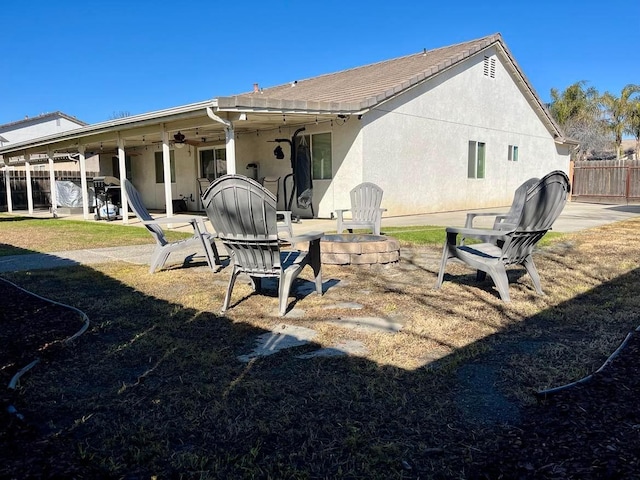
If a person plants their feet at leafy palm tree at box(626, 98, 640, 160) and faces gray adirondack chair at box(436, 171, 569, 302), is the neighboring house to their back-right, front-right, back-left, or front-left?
front-right

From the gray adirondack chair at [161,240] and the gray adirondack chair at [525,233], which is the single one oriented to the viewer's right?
the gray adirondack chair at [161,240]

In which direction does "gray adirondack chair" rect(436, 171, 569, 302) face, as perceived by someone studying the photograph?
facing away from the viewer and to the left of the viewer

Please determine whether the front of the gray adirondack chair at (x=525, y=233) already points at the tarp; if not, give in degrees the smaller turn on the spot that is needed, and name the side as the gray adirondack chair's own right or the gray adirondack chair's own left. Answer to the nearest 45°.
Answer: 0° — it already faces it

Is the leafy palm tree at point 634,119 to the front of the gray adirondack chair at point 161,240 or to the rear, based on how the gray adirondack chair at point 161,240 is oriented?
to the front

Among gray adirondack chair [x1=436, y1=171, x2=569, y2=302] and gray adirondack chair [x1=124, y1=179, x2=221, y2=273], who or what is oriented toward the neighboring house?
gray adirondack chair [x1=436, y1=171, x2=569, y2=302]

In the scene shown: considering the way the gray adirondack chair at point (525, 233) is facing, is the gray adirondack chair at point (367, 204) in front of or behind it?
in front

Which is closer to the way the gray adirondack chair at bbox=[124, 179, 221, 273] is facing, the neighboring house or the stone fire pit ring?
the stone fire pit ring

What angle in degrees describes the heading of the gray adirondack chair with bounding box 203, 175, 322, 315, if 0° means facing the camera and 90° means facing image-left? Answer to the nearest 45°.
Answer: approximately 225°

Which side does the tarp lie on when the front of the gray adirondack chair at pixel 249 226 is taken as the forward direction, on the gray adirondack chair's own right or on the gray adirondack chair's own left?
on the gray adirondack chair's own left

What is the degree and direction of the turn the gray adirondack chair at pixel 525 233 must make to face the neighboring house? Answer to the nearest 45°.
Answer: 0° — it already faces it

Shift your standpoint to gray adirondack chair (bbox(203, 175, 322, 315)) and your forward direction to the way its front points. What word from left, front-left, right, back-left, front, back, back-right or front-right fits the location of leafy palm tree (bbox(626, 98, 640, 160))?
front

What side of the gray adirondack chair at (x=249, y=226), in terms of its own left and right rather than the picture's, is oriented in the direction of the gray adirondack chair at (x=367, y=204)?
front

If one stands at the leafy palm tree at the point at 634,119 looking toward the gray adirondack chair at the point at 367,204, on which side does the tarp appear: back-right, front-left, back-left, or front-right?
front-right

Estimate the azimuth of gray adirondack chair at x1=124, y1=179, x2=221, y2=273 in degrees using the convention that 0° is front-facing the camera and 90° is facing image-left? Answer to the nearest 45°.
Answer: approximately 270°

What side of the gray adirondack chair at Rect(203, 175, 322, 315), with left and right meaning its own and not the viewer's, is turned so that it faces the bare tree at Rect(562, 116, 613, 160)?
front

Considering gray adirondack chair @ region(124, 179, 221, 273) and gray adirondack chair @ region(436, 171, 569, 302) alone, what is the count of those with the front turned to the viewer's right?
1
